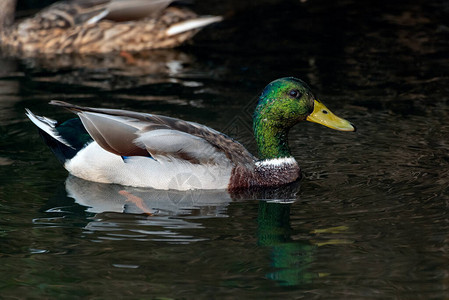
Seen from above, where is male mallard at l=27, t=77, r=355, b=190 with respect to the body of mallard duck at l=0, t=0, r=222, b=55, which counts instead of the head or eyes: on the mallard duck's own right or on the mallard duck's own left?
on the mallard duck's own left

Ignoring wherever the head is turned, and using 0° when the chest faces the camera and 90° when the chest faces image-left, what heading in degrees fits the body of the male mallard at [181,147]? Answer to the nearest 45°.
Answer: approximately 270°

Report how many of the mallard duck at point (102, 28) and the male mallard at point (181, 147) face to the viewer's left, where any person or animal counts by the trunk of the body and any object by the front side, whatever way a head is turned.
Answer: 1

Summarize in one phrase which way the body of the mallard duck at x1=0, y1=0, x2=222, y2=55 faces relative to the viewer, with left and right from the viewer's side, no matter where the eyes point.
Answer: facing to the left of the viewer

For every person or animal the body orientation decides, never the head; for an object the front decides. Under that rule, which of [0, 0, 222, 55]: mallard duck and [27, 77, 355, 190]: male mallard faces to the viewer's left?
the mallard duck

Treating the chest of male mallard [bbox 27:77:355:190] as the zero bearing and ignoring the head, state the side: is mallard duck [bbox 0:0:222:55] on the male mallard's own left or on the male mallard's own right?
on the male mallard's own left

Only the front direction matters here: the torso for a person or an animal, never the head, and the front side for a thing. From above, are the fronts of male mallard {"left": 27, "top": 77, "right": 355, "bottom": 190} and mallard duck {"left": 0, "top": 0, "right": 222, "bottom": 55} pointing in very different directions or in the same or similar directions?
very different directions
